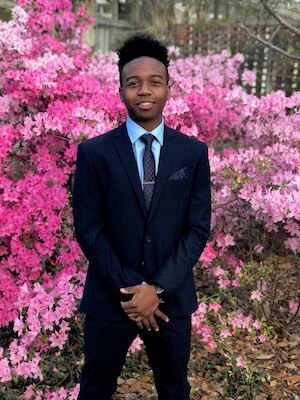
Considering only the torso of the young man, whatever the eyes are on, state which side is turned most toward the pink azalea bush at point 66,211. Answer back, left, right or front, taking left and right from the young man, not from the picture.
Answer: back

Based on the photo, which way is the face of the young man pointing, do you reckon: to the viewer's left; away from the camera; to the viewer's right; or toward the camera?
toward the camera

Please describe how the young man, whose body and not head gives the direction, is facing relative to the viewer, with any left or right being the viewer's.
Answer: facing the viewer
